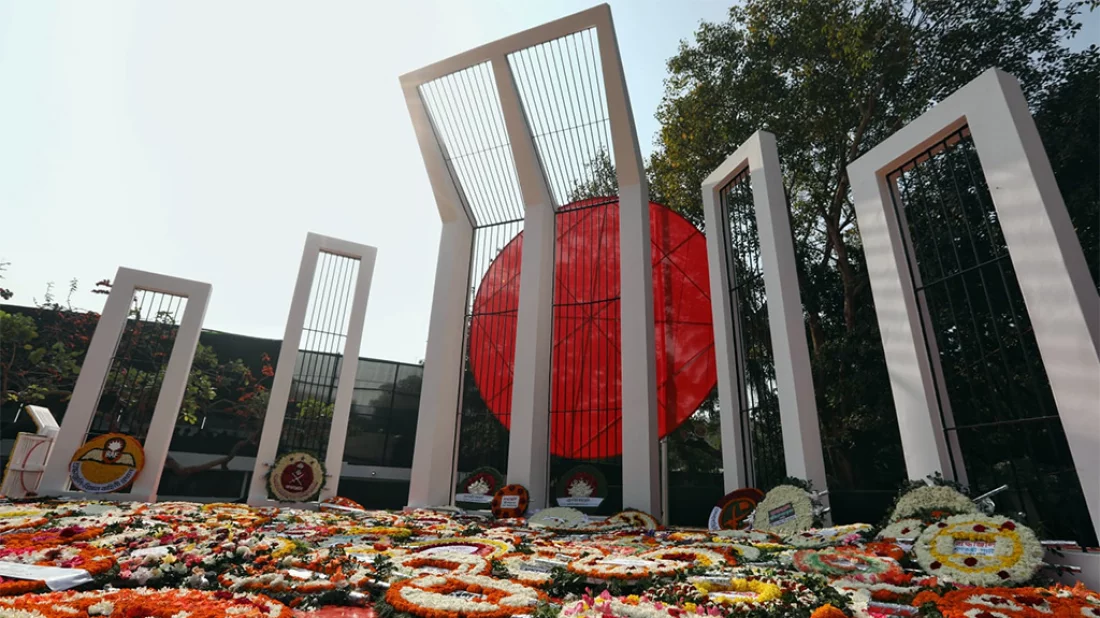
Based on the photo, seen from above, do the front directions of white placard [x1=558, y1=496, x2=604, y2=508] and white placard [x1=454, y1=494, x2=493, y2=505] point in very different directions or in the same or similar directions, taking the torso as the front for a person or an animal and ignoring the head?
same or similar directions

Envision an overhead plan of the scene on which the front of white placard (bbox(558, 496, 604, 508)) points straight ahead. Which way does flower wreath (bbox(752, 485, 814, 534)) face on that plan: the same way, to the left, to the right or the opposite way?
the same way

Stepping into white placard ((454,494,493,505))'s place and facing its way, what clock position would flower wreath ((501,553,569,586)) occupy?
The flower wreath is roughly at 12 o'clock from the white placard.

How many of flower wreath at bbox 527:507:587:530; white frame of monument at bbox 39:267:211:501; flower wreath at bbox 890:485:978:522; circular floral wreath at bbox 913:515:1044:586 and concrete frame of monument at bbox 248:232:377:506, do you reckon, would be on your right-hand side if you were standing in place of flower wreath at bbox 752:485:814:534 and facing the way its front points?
3

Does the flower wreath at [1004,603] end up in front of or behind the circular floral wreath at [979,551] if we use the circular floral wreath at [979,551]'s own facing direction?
in front

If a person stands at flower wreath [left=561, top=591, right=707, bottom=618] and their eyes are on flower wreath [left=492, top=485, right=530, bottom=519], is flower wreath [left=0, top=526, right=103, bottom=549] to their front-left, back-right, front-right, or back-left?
front-left

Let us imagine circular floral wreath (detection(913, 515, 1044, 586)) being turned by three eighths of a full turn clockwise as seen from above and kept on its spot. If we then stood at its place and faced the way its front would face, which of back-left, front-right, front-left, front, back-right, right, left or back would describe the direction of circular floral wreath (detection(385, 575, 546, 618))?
left

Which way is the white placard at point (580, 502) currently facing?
toward the camera

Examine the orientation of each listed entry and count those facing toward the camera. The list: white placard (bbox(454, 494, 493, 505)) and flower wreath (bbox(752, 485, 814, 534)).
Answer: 2

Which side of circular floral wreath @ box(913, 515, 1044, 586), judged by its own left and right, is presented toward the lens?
front

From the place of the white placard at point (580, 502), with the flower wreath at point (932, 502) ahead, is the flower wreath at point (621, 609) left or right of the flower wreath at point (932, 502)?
right

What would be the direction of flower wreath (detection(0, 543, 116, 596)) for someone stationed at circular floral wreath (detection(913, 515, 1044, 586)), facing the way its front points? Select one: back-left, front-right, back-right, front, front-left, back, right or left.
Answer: front-right

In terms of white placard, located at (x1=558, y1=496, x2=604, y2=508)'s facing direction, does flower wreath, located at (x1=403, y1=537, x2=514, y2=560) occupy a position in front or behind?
in front

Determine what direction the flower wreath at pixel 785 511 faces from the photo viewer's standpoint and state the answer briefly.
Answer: facing the viewer

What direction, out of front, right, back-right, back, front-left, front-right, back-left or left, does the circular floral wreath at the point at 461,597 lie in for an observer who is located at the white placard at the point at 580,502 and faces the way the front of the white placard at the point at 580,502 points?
front

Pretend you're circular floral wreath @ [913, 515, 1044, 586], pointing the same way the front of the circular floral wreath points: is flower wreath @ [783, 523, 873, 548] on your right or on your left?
on your right
